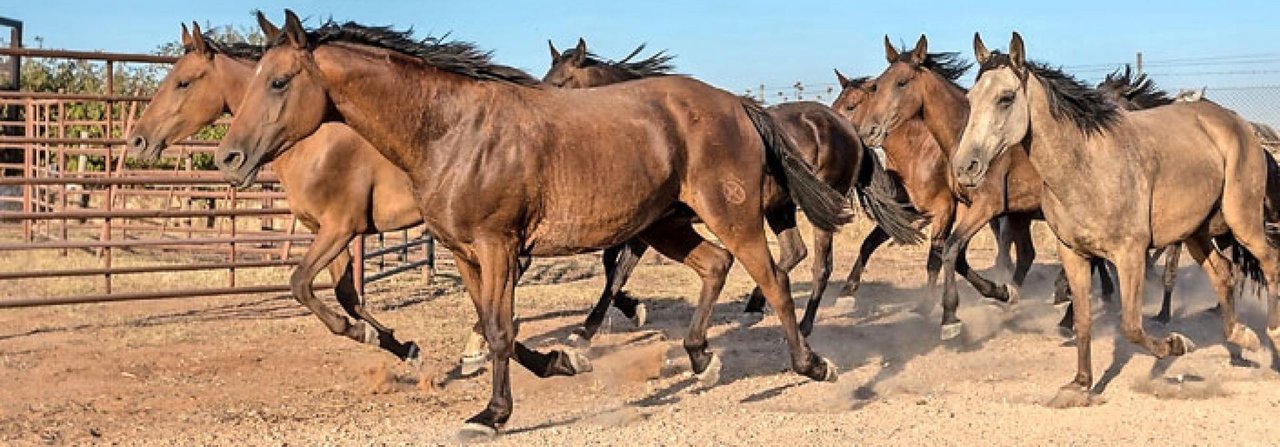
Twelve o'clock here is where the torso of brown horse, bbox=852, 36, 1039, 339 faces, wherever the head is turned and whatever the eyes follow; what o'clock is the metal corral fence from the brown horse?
The metal corral fence is roughly at 2 o'clock from the brown horse.

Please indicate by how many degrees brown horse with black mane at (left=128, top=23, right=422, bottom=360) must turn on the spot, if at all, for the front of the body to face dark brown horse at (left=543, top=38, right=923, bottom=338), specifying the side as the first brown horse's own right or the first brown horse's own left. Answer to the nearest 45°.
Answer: approximately 180°

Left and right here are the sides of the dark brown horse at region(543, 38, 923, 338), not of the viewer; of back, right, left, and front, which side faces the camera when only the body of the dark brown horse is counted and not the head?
left

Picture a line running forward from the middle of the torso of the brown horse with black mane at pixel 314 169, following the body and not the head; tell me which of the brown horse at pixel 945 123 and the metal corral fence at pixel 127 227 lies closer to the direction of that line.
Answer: the metal corral fence

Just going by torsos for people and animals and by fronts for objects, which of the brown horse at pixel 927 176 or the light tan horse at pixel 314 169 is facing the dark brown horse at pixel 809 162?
the brown horse

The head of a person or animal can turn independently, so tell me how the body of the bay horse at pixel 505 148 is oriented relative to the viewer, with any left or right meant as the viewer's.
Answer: facing to the left of the viewer

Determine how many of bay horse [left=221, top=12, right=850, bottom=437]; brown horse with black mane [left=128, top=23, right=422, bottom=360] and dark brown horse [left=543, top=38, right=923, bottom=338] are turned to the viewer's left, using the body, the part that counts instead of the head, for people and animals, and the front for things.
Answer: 3

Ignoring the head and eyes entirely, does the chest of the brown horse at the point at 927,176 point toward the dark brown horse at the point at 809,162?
yes

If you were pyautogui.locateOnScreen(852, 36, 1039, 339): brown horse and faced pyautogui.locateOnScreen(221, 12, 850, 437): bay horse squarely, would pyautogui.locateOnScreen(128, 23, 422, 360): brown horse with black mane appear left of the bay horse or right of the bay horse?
right

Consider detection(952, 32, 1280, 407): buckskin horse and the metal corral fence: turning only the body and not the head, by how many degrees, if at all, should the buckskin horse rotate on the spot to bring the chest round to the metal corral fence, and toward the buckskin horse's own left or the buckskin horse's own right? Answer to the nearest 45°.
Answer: approximately 45° to the buckskin horse's own right

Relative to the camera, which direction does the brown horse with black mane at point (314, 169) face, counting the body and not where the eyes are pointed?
to the viewer's left

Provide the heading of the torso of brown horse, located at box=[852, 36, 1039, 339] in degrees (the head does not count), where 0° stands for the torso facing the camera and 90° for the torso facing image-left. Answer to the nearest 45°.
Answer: approximately 45°
